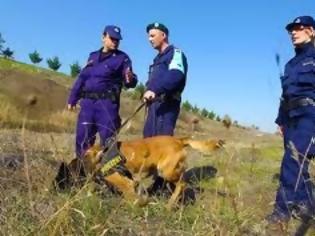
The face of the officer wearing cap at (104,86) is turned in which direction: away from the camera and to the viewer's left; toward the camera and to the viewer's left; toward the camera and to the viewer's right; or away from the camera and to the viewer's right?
toward the camera and to the viewer's right

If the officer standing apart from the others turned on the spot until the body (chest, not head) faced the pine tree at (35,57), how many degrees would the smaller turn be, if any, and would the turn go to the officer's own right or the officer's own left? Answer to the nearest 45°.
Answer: approximately 90° to the officer's own right

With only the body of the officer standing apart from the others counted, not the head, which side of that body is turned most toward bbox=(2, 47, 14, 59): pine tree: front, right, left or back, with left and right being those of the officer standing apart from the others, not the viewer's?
right

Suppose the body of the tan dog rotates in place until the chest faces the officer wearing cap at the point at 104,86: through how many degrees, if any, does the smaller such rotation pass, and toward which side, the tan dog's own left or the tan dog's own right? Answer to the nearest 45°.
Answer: approximately 45° to the tan dog's own right

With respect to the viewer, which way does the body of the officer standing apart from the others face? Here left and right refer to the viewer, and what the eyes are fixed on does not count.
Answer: facing the viewer and to the left of the viewer

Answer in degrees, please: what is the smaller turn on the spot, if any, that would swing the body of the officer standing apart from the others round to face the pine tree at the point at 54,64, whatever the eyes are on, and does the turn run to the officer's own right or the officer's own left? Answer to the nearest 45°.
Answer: approximately 90° to the officer's own right

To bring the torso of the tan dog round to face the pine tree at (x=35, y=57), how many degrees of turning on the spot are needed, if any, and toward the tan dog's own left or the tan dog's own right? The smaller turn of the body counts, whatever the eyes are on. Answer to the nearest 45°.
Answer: approximately 90° to the tan dog's own right

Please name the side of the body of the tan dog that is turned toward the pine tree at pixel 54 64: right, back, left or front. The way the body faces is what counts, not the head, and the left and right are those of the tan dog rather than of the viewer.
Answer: right

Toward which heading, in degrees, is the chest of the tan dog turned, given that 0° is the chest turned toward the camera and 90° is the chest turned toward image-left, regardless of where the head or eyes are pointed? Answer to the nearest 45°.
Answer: approximately 90°
